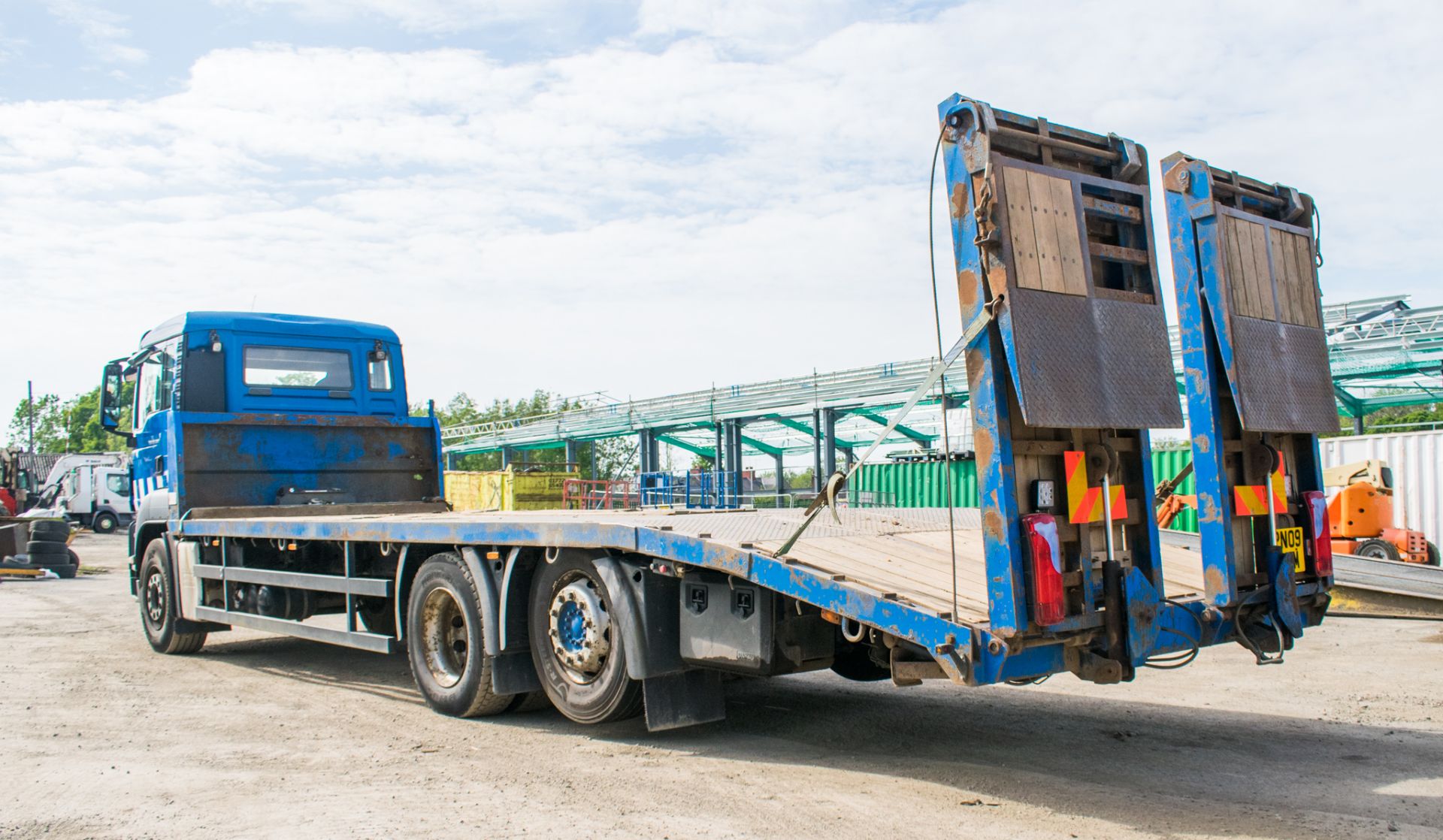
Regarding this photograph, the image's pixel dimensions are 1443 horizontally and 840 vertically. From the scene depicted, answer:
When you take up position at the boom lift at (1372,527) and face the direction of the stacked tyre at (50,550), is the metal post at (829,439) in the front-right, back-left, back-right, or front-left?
front-right

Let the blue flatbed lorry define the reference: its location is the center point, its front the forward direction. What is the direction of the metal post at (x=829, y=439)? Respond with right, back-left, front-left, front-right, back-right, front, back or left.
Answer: front-right

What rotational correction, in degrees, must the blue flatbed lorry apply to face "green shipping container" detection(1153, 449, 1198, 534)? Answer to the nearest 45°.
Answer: approximately 90° to its right

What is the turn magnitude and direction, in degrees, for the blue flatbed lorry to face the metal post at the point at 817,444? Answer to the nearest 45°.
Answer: approximately 45° to its right

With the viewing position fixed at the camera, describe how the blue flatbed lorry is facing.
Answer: facing away from the viewer and to the left of the viewer

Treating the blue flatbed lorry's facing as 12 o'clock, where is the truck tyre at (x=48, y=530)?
The truck tyre is roughly at 12 o'clock from the blue flatbed lorry.

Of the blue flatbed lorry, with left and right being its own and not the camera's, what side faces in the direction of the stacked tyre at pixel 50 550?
front

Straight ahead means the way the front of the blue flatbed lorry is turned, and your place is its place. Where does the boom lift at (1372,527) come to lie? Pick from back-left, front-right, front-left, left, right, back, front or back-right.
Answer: right

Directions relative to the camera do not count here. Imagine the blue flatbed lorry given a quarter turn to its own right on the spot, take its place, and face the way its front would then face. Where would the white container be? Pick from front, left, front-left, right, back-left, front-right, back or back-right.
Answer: front

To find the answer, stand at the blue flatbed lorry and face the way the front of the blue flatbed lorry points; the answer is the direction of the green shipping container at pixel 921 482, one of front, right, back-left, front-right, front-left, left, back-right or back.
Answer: front-right

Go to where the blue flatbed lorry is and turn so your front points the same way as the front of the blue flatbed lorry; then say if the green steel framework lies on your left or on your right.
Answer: on your right

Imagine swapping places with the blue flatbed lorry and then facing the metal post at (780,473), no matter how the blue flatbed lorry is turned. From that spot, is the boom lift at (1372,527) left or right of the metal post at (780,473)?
right
